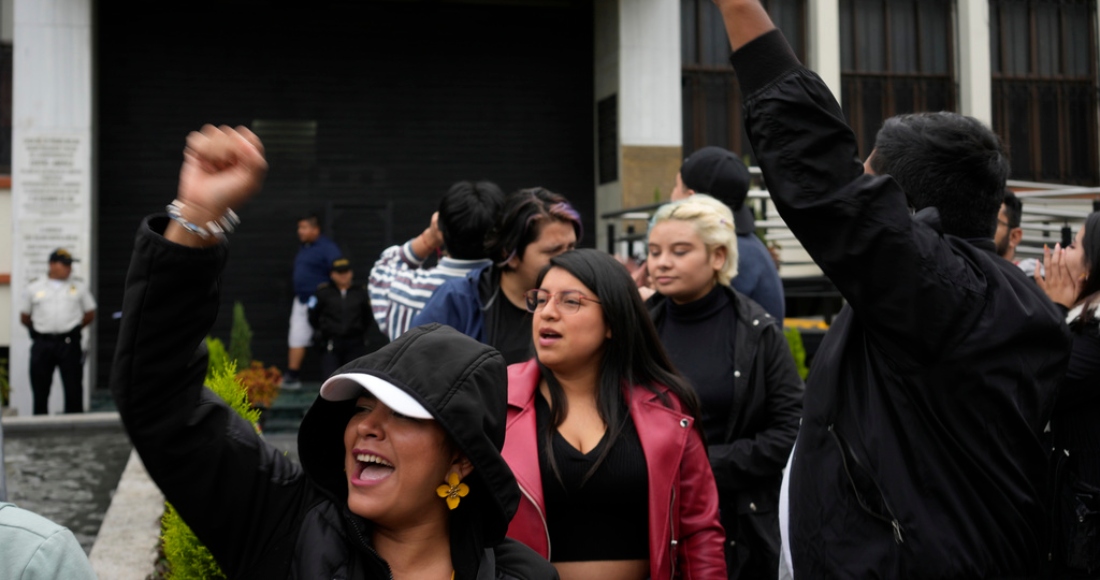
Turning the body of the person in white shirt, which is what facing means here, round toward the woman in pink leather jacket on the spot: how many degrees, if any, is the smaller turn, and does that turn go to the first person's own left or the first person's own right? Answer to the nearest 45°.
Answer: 0° — they already face them

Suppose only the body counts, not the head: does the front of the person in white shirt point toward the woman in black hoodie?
yes

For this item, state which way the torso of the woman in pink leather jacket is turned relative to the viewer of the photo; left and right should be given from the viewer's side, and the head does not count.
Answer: facing the viewer and to the left of the viewer

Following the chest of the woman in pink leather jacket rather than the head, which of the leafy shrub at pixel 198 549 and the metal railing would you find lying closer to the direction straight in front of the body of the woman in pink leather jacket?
the leafy shrub

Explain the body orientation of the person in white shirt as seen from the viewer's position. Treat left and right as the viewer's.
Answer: facing the viewer

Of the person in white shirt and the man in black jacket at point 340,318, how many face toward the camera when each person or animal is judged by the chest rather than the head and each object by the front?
2

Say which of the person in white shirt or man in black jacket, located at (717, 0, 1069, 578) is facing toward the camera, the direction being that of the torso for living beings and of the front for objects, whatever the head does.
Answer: the person in white shirt

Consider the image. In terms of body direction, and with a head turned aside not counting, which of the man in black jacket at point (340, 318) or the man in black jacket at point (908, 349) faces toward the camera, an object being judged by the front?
the man in black jacket at point (340, 318)

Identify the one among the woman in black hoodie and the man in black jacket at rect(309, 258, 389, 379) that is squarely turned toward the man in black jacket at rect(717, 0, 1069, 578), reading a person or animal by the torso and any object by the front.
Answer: the man in black jacket at rect(309, 258, 389, 379)

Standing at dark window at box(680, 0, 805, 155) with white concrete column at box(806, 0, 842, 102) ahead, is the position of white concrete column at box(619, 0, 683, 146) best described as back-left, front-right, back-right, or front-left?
back-right

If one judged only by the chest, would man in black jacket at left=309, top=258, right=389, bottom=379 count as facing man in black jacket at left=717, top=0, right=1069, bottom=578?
yes

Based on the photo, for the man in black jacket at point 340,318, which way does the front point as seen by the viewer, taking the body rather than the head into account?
toward the camera

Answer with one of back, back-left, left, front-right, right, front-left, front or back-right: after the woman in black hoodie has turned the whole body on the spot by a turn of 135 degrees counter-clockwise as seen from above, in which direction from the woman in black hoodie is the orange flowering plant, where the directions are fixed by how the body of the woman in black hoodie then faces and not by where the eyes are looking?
left

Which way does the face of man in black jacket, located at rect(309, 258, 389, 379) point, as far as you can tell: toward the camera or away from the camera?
toward the camera

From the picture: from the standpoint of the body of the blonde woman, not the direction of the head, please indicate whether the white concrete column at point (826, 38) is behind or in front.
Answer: behind
